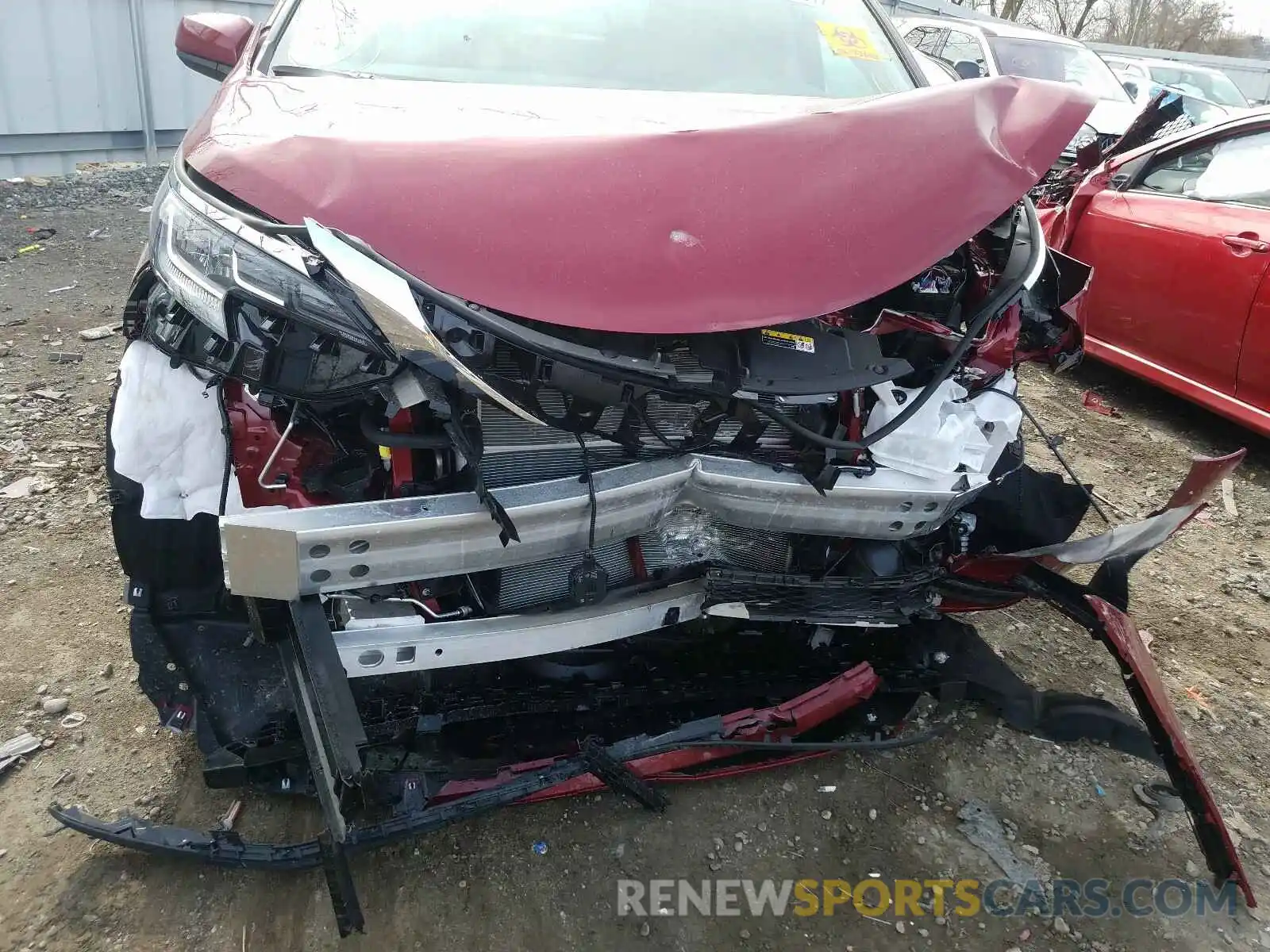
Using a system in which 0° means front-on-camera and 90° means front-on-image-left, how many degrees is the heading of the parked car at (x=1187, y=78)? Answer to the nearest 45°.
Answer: approximately 315°

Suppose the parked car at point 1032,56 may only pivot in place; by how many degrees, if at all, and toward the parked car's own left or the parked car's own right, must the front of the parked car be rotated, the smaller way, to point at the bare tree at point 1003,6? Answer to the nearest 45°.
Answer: approximately 135° to the parked car's own left

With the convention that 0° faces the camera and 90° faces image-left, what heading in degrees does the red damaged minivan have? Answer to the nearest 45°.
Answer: approximately 0°

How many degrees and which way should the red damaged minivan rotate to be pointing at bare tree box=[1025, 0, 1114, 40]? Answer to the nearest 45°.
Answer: approximately 180°

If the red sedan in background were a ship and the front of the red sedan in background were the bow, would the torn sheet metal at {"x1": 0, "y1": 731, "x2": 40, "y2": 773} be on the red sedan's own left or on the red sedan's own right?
on the red sedan's own left

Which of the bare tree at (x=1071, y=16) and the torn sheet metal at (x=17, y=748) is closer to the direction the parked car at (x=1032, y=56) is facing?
the torn sheet metal

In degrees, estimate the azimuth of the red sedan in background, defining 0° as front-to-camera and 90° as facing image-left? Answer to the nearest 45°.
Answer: approximately 135°

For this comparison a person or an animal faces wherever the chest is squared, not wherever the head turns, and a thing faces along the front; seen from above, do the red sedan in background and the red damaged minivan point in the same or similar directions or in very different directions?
very different directions

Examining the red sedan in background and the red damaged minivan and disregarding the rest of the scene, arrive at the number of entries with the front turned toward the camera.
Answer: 1

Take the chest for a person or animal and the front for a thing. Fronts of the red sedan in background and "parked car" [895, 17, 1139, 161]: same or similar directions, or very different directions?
very different directions

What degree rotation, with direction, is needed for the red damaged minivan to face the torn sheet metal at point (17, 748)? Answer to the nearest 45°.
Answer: approximately 90° to its right
